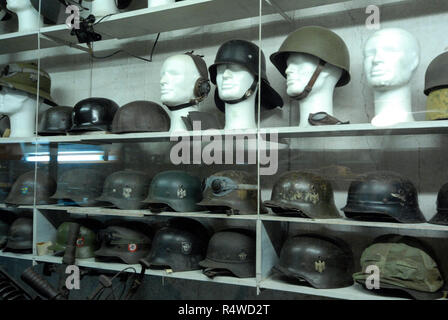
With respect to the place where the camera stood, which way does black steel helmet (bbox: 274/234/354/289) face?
facing to the left of the viewer

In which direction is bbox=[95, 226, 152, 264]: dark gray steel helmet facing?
to the viewer's left

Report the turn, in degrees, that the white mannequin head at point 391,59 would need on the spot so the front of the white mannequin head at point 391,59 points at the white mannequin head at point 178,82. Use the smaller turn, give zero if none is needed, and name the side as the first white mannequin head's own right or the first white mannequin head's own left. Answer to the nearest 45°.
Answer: approximately 45° to the first white mannequin head's own right

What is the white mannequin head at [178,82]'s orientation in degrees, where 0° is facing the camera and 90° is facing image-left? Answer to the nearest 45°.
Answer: approximately 45°

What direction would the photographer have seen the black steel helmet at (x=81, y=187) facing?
facing to the left of the viewer

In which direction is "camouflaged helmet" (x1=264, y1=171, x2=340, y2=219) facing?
to the viewer's left

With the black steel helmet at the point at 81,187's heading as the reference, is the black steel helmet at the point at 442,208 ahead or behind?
behind

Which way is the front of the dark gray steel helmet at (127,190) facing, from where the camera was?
facing to the left of the viewer

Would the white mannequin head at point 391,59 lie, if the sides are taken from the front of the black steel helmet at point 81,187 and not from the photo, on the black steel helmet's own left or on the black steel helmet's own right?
on the black steel helmet's own left

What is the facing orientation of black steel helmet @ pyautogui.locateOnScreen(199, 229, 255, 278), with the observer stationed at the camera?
facing to the left of the viewer

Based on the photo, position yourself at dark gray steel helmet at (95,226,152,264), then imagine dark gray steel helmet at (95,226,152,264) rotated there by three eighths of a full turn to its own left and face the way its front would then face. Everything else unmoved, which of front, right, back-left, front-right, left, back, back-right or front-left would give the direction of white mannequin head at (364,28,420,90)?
front
